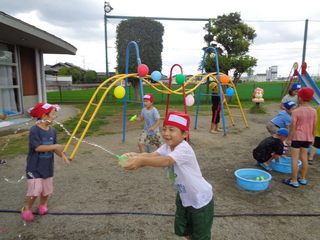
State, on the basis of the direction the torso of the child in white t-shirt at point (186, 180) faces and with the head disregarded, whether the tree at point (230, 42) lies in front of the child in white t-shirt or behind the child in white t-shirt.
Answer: behind

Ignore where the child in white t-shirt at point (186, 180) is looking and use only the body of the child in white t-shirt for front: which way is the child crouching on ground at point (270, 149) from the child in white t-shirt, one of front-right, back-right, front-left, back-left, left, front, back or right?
back

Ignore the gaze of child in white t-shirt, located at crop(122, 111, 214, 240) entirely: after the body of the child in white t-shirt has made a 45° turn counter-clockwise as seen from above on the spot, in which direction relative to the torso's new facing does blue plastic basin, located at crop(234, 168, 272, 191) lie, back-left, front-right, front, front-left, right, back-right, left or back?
back-left

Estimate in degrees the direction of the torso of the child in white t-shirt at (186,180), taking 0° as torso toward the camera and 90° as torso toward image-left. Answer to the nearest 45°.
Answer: approximately 45°

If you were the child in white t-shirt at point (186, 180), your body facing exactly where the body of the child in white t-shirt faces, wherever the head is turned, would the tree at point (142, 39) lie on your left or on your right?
on your right
